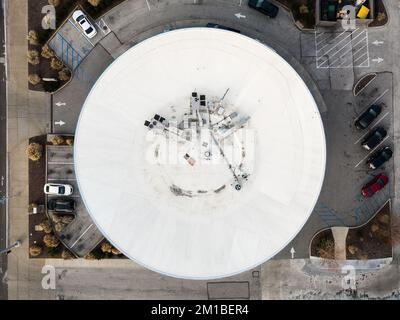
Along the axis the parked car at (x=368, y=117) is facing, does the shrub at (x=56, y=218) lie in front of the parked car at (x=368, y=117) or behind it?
behind

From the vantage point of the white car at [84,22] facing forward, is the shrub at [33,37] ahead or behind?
ahead

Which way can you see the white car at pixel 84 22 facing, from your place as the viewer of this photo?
facing away from the viewer and to the left of the viewer

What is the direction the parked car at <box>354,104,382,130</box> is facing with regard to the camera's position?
facing away from the viewer and to the right of the viewer

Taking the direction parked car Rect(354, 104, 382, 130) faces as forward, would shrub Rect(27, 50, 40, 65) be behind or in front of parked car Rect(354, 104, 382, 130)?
behind
